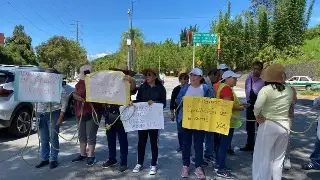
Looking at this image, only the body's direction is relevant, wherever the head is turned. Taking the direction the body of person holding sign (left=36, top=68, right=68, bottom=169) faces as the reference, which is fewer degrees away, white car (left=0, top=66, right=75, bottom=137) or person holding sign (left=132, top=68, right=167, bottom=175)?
the person holding sign

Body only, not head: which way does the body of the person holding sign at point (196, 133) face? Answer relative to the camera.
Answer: toward the camera

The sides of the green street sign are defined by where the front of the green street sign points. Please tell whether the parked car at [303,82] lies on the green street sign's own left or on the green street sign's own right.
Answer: on the green street sign's own left

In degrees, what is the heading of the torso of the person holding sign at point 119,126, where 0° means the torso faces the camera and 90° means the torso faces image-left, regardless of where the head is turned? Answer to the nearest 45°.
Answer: approximately 45°

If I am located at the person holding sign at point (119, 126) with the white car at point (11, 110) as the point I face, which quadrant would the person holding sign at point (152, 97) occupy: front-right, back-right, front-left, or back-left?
back-right

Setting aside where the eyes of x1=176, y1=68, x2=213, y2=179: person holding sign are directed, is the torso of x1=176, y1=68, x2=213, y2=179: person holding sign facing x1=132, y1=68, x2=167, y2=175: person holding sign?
no

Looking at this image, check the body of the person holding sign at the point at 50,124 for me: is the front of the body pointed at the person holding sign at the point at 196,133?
no

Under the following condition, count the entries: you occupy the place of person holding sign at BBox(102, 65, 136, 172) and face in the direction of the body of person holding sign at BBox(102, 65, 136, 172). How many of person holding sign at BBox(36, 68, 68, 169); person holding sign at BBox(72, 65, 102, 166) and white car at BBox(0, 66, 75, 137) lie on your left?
0

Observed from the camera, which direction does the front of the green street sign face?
facing the viewer

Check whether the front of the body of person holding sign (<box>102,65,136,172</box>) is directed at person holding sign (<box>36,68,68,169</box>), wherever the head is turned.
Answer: no
